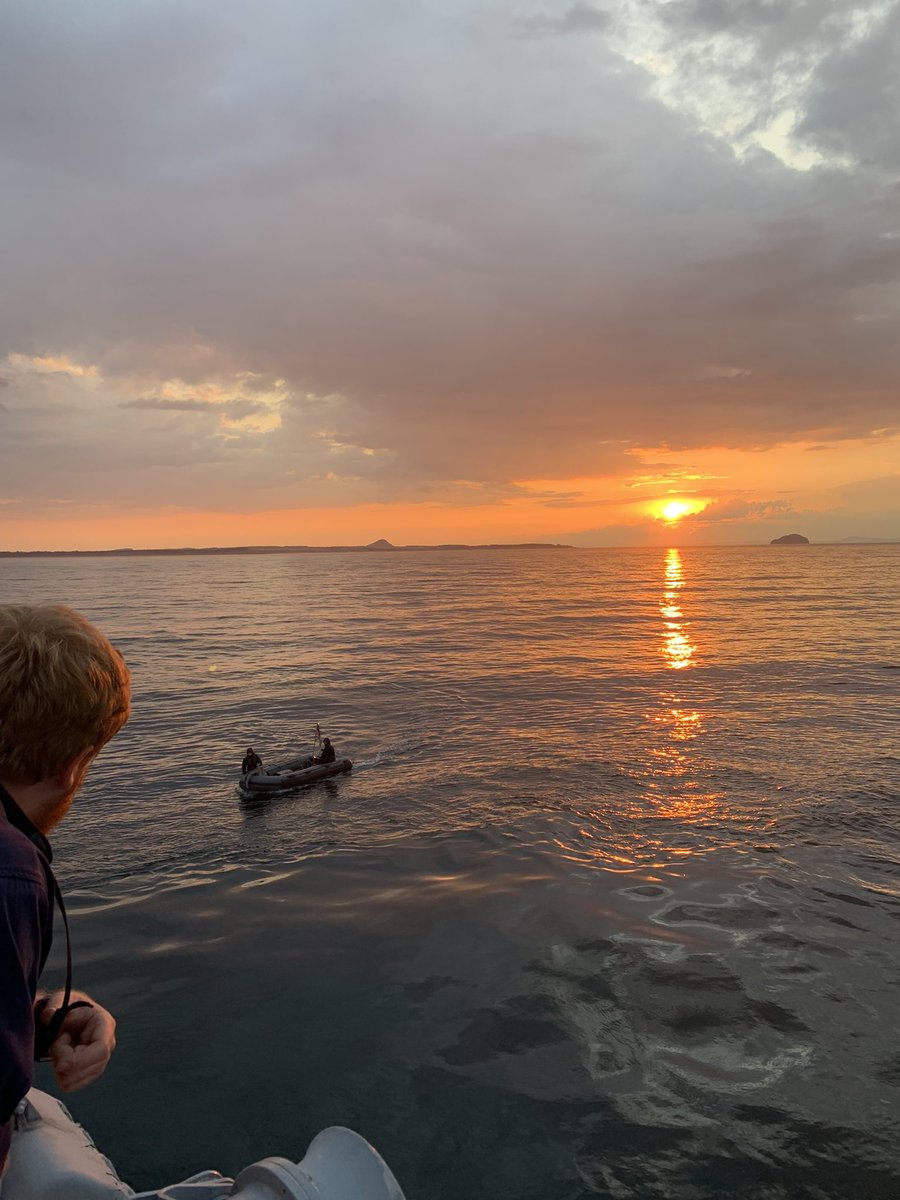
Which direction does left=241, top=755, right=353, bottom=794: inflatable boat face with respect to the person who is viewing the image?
facing the viewer and to the left of the viewer

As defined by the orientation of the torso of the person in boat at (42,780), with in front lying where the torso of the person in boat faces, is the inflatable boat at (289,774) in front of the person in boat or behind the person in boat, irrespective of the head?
in front

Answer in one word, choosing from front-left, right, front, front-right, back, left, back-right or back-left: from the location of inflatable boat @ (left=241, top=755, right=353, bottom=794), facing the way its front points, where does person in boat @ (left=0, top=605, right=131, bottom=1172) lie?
front-left

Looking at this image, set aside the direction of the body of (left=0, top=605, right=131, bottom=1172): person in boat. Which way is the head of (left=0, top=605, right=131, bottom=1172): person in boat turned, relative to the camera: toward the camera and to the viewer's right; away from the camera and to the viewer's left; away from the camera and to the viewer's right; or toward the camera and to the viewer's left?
away from the camera and to the viewer's right

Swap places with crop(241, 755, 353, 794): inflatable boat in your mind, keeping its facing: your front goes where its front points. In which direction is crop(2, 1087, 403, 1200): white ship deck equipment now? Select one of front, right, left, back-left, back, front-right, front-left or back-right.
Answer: front-left

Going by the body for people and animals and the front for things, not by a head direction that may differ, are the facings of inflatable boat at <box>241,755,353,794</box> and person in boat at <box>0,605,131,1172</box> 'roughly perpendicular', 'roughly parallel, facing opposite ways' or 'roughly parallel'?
roughly parallel, facing opposite ways

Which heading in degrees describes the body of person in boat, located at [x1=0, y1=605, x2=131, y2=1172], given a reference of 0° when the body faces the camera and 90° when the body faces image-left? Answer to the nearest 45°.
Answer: approximately 225°

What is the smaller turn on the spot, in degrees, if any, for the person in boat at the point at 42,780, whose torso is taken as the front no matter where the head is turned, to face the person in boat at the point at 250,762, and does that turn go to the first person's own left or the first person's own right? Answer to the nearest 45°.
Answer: approximately 45° to the first person's own left
